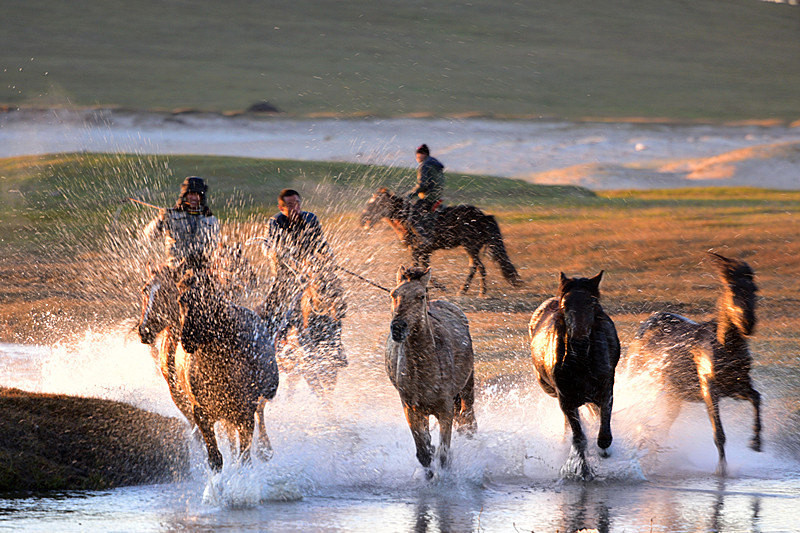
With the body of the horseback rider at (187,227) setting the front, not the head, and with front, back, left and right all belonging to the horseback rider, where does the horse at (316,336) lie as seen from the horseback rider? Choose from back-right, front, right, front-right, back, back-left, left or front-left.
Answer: back-left

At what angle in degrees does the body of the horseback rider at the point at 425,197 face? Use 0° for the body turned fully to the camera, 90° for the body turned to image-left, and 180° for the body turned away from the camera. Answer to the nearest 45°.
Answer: approximately 90°

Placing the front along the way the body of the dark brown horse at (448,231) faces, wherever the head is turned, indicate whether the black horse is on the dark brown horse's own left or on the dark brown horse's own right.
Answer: on the dark brown horse's own left

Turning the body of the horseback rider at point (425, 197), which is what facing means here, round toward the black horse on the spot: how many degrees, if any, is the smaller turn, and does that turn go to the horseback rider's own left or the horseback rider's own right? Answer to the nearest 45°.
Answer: approximately 90° to the horseback rider's own left

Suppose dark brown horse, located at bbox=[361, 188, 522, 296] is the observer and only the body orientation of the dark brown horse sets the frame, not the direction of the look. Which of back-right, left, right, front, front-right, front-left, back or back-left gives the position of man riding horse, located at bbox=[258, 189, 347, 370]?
left

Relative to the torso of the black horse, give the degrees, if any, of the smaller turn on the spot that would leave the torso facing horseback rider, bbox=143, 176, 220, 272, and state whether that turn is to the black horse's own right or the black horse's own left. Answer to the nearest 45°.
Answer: approximately 90° to the black horse's own right

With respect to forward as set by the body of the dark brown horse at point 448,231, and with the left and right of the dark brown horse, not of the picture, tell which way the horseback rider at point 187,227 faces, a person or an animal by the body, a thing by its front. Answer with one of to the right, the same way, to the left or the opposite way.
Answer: to the left

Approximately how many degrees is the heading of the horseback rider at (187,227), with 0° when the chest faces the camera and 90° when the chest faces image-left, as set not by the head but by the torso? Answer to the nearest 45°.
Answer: approximately 0°

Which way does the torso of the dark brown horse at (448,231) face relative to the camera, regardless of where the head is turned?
to the viewer's left

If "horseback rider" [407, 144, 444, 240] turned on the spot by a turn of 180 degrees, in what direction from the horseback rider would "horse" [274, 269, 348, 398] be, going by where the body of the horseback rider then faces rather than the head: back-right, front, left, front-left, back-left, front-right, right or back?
right
